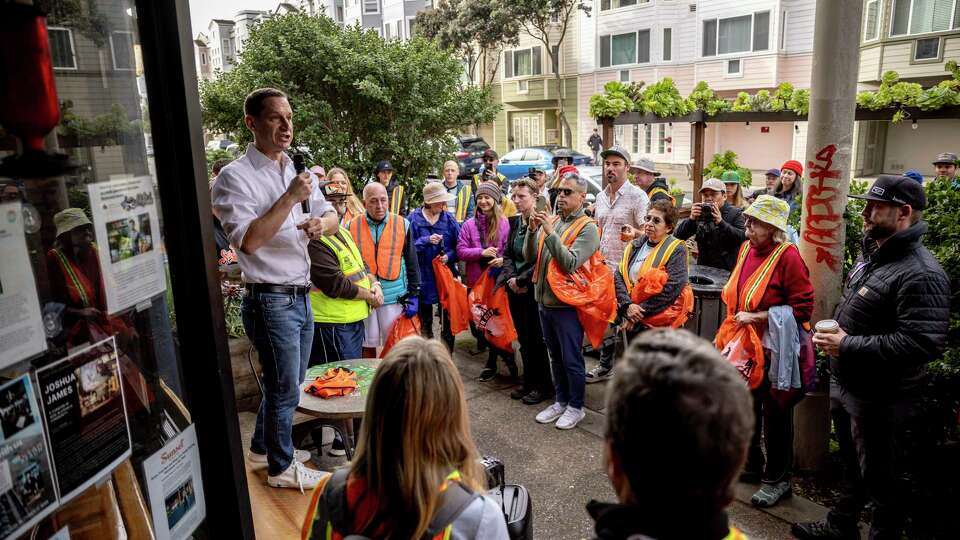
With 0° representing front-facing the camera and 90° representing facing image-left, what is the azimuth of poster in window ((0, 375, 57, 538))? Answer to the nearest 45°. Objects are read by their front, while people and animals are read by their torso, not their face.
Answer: approximately 315°

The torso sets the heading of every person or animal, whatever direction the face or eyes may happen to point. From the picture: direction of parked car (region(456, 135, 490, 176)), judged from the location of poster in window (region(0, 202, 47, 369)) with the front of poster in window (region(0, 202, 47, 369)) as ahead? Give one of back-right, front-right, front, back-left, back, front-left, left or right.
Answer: left

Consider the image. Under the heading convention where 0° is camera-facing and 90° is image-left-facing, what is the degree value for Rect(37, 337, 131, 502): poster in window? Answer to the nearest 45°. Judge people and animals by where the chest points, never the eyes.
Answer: approximately 315°

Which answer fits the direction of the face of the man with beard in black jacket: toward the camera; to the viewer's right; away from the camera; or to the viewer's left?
to the viewer's left

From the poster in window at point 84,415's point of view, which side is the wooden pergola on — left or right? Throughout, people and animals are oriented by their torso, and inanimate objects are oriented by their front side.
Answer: on its left

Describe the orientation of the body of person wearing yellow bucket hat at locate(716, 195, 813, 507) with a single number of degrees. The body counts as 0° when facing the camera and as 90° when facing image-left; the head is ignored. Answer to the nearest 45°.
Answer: approximately 45°

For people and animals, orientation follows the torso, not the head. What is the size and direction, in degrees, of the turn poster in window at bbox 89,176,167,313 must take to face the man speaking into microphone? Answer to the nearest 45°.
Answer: approximately 90° to its left

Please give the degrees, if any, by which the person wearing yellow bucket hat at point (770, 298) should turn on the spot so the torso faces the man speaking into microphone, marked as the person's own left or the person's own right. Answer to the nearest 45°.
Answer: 0° — they already face them

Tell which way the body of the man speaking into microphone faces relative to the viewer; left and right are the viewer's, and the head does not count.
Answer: facing the viewer and to the right of the viewer

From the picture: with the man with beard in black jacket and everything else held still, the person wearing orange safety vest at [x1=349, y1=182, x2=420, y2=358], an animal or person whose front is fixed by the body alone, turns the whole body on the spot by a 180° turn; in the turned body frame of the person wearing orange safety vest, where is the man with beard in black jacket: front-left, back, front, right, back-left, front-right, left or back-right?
back-right

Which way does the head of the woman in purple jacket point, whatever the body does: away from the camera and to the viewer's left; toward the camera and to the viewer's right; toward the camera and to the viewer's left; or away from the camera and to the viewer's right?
toward the camera and to the viewer's left

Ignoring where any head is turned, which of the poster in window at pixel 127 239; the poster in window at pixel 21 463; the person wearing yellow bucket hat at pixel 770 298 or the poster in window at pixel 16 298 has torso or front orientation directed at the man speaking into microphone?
the person wearing yellow bucket hat
